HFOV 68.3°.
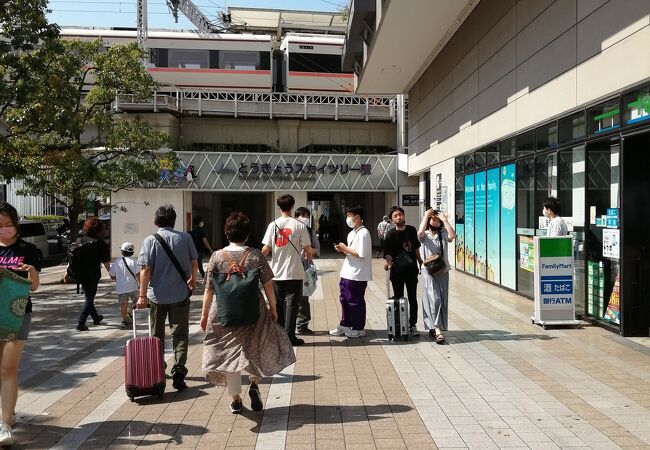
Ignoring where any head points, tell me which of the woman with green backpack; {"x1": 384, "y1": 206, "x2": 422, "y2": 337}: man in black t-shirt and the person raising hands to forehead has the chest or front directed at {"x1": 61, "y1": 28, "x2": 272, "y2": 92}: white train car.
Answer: the woman with green backpack

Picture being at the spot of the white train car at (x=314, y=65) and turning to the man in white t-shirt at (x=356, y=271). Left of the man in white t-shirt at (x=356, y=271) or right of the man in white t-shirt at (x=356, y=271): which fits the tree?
right

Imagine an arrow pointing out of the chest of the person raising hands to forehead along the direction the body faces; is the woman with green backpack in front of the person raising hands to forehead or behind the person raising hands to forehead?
in front

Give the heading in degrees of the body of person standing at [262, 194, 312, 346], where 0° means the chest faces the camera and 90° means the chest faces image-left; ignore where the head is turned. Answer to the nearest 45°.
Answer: approximately 180°

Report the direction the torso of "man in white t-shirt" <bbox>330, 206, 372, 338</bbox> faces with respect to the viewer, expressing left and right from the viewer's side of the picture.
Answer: facing to the left of the viewer

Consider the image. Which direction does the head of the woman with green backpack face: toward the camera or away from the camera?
away from the camera

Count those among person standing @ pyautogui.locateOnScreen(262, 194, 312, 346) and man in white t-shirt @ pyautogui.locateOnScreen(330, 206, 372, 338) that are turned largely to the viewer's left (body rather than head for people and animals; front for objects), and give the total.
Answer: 1

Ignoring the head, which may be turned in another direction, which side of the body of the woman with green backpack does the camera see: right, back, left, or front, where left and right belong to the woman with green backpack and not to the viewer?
back

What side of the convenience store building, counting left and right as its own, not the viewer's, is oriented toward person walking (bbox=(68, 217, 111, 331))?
front

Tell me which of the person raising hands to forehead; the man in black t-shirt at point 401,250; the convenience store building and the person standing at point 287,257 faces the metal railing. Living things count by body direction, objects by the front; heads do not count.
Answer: the person standing

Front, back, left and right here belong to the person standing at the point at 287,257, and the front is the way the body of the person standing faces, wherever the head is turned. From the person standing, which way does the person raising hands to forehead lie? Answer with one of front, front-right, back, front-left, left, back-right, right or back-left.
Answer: right

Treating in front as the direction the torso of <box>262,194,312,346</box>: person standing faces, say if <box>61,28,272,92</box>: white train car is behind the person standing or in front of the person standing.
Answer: in front
